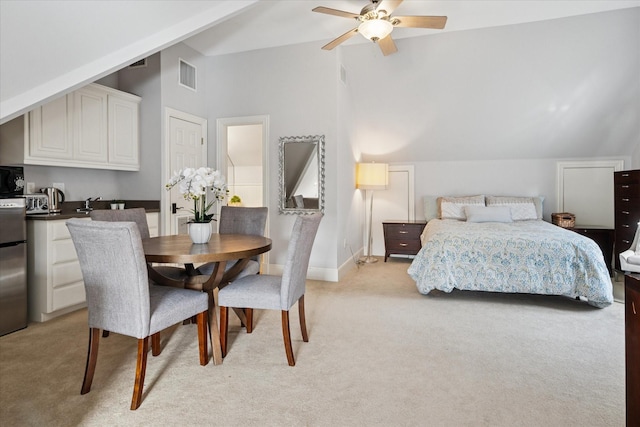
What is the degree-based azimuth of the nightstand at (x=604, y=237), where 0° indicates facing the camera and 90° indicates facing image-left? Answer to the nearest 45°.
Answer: approximately 0°

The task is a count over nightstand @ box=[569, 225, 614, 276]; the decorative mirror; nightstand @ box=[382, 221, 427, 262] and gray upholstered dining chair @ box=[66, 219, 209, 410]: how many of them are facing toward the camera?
3

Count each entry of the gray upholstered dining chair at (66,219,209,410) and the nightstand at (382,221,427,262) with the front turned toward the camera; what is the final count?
1

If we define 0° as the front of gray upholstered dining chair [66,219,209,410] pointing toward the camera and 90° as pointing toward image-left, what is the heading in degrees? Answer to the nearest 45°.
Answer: approximately 225°

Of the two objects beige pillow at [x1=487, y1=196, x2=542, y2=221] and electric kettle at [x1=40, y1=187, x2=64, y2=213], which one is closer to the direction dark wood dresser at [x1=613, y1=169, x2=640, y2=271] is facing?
the electric kettle

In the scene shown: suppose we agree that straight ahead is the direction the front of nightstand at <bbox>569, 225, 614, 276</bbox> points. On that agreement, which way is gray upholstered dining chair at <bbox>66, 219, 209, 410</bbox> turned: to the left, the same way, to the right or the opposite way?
the opposite way

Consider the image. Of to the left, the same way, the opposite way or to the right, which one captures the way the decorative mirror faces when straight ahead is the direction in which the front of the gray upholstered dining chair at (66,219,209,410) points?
the opposite way

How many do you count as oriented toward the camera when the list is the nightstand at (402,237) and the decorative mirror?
2

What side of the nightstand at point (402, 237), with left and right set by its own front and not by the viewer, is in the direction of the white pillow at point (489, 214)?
left

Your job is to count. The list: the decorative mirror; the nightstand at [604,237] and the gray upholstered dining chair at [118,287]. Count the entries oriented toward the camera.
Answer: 2
